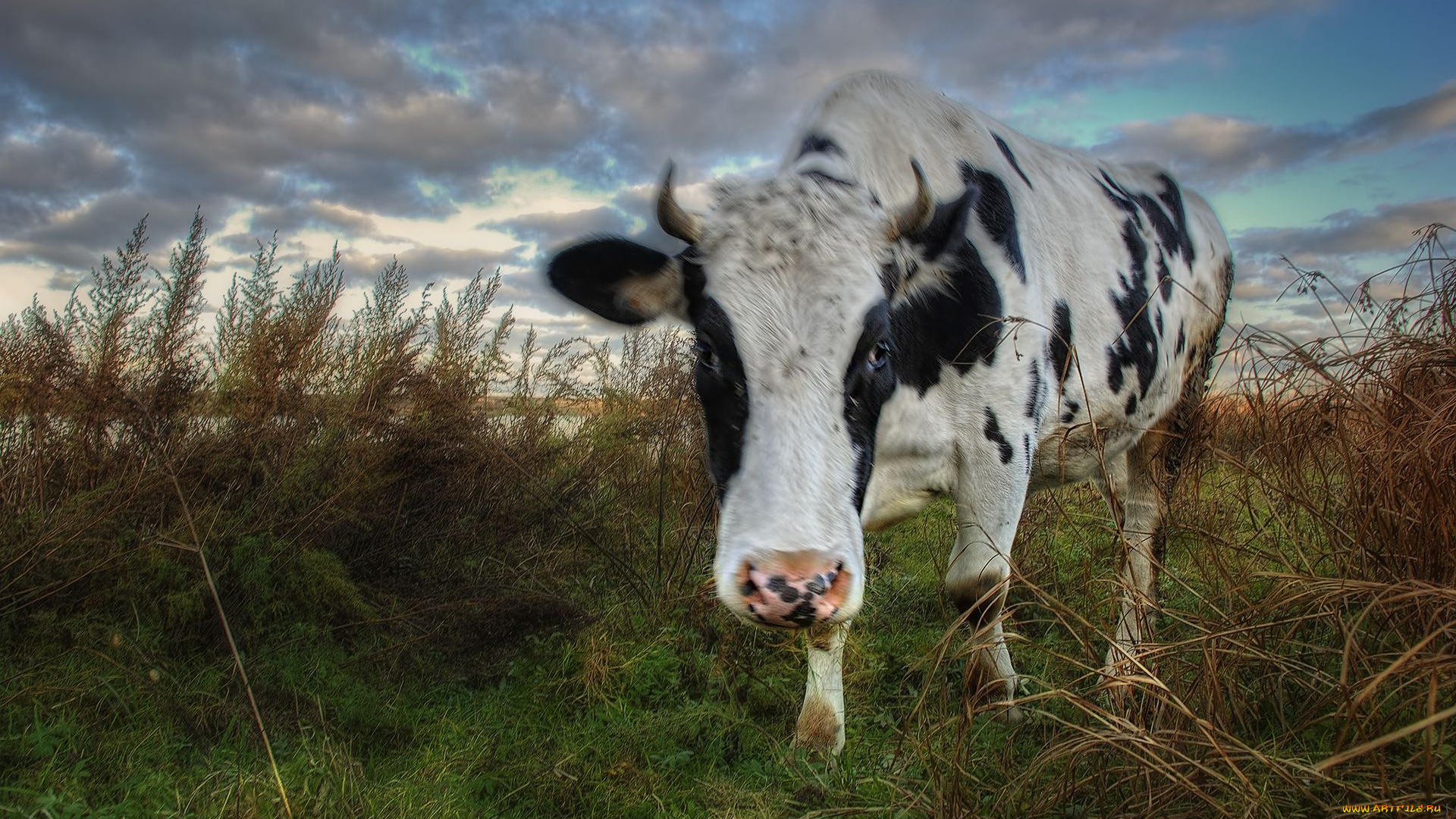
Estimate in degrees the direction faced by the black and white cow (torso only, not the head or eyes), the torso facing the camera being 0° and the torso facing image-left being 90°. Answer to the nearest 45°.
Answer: approximately 45°
